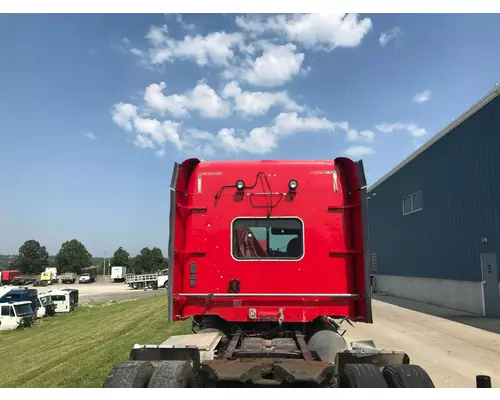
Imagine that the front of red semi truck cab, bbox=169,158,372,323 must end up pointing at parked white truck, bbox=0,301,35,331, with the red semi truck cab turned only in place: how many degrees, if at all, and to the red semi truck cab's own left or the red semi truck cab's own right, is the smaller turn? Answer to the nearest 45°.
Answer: approximately 45° to the red semi truck cab's own left

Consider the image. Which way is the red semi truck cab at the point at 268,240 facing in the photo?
away from the camera

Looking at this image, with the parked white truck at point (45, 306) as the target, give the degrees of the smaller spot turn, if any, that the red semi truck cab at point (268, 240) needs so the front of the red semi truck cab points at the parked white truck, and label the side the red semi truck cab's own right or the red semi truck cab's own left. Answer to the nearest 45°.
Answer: approximately 45° to the red semi truck cab's own left

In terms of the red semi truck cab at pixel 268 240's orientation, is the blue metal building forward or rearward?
forward

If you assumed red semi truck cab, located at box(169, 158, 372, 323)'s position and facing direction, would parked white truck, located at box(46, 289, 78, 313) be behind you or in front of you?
in front

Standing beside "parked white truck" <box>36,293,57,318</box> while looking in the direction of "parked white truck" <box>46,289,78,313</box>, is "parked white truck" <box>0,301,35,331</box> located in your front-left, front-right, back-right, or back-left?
back-right
